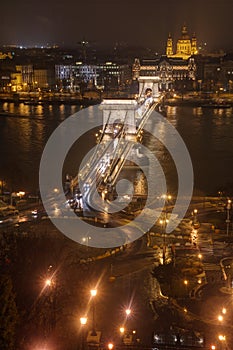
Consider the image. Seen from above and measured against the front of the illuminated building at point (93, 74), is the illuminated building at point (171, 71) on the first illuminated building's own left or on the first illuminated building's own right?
on the first illuminated building's own left

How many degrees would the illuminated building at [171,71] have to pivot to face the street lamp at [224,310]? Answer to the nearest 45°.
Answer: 0° — it already faces it

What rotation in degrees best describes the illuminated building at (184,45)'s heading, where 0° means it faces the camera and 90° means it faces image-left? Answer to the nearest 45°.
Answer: approximately 0°

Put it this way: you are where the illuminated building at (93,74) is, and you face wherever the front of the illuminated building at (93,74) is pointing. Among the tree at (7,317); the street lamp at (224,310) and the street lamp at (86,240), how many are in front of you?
3

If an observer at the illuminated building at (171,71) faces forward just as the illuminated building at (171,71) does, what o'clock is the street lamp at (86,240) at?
The street lamp is roughly at 12 o'clock from the illuminated building.
